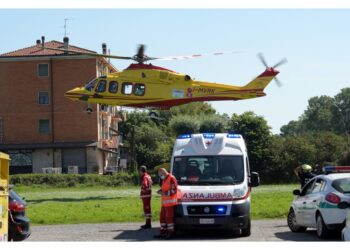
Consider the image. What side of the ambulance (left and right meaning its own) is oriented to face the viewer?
front

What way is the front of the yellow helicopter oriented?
to the viewer's left

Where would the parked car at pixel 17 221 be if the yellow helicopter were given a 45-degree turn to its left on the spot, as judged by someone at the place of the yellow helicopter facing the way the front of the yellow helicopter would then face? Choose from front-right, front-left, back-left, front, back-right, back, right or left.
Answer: front-left

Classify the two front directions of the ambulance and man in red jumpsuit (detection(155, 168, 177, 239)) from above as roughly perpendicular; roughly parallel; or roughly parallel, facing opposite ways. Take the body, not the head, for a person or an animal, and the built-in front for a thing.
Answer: roughly perpendicular

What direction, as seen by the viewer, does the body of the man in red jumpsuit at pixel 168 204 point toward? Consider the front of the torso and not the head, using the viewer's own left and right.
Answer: facing to the left of the viewer

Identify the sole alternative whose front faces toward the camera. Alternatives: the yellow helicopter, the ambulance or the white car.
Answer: the ambulance

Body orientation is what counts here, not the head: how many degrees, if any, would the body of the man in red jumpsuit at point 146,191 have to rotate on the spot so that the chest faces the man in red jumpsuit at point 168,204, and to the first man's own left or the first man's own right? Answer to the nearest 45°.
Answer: approximately 90° to the first man's own left

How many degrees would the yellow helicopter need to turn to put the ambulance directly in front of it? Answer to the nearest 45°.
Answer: approximately 90° to its left

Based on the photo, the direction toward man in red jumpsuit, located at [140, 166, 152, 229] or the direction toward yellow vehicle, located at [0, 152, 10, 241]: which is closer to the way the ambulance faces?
the yellow vehicle
